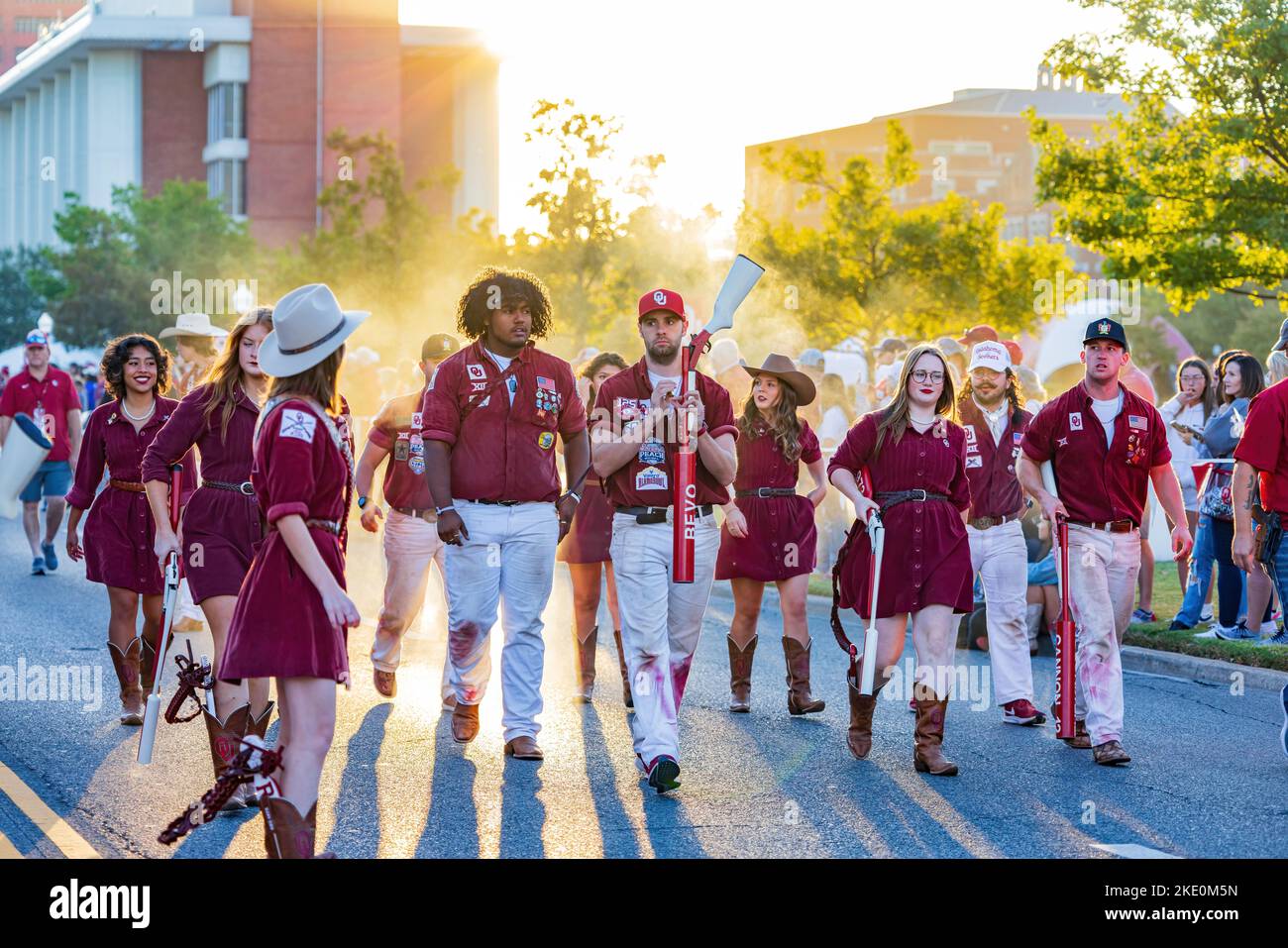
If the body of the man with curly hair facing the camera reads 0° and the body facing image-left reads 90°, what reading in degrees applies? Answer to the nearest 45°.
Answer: approximately 0°

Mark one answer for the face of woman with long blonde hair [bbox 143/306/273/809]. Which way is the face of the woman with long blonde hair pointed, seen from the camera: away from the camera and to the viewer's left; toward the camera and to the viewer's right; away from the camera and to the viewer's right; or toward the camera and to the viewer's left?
toward the camera and to the viewer's right

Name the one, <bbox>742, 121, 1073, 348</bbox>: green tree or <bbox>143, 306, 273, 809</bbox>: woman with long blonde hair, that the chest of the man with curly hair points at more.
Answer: the woman with long blonde hair

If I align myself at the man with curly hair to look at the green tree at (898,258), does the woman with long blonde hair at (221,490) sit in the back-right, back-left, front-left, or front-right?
back-left

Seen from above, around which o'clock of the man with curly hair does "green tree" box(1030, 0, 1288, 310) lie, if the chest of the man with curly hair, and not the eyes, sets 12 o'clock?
The green tree is roughly at 7 o'clock from the man with curly hair.

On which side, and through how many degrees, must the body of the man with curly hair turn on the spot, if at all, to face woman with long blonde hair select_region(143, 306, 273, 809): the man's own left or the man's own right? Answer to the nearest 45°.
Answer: approximately 45° to the man's own right

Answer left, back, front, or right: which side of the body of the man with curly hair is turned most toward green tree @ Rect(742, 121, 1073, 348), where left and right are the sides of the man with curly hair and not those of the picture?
back
